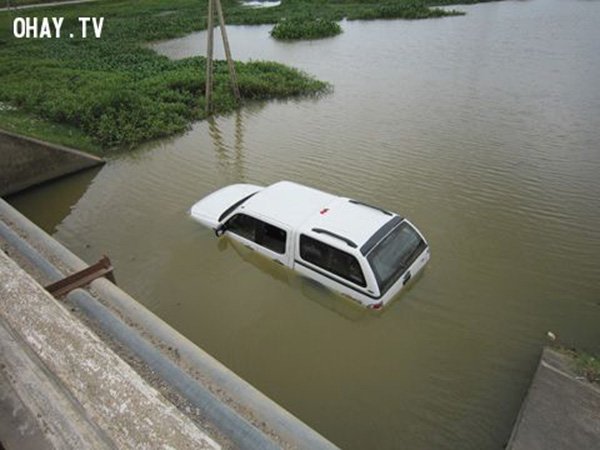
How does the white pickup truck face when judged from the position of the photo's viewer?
facing away from the viewer and to the left of the viewer

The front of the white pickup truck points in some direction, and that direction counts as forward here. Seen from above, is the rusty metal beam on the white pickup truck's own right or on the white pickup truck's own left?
on the white pickup truck's own left

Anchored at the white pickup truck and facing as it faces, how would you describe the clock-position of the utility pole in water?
The utility pole in water is roughly at 1 o'clock from the white pickup truck.

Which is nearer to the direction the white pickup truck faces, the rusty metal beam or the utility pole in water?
the utility pole in water
